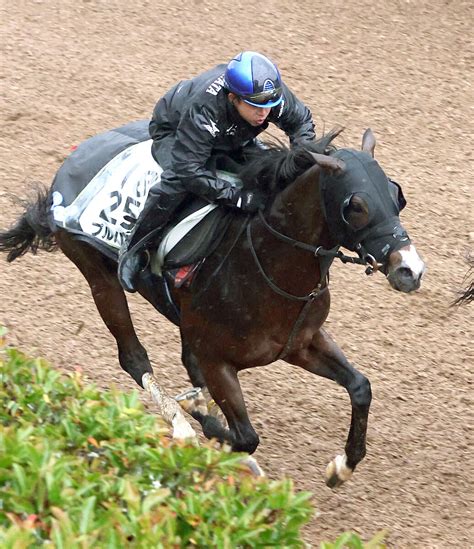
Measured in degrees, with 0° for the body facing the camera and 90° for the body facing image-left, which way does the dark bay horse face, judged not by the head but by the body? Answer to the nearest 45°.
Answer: approximately 315°

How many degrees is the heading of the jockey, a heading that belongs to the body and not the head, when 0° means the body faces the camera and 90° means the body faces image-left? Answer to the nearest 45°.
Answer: approximately 315°

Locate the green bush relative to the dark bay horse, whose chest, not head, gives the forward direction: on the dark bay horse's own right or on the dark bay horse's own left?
on the dark bay horse's own right
